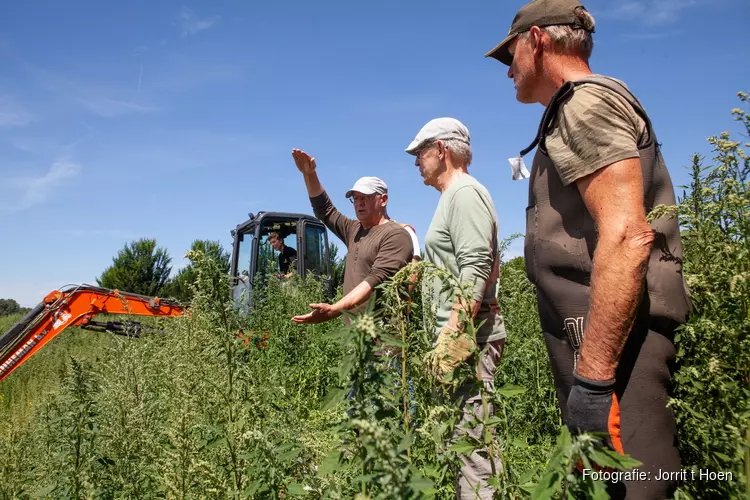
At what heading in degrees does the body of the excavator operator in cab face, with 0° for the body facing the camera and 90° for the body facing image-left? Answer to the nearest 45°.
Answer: approximately 45°

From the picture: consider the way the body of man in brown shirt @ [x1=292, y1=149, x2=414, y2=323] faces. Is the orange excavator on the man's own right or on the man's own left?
on the man's own right

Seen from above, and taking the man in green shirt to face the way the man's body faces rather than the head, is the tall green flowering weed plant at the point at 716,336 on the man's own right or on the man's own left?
on the man's own left

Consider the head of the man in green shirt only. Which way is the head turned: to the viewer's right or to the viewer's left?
to the viewer's left

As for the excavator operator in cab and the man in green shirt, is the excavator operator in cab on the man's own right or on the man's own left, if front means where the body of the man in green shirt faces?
on the man's own right

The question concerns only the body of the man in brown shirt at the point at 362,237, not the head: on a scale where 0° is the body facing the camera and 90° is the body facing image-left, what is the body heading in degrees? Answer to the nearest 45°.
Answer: approximately 45°

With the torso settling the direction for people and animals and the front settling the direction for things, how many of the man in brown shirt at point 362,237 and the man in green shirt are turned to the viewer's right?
0

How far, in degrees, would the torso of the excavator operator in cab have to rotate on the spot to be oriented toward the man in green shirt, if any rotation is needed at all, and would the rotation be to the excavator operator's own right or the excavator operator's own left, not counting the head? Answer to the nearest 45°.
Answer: approximately 45° to the excavator operator's own left

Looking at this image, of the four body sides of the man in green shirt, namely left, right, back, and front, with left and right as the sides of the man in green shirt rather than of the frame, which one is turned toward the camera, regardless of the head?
left

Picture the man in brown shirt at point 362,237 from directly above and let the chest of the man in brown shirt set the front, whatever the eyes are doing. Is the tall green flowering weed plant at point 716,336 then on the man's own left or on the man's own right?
on the man's own left
